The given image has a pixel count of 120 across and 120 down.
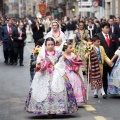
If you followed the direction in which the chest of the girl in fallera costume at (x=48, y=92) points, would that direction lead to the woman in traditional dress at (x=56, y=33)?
no

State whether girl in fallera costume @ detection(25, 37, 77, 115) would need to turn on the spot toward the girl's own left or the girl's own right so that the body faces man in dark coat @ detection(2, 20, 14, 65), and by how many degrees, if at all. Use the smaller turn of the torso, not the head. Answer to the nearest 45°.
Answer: approximately 180°

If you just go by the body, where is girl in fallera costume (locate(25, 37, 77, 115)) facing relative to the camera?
toward the camera

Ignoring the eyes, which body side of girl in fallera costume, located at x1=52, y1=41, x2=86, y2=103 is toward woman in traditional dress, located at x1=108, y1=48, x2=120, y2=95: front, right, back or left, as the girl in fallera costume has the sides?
left

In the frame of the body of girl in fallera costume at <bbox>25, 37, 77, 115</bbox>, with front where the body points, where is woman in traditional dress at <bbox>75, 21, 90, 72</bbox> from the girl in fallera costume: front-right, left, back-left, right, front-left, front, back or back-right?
back

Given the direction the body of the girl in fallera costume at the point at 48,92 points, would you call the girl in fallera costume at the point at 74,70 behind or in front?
behind

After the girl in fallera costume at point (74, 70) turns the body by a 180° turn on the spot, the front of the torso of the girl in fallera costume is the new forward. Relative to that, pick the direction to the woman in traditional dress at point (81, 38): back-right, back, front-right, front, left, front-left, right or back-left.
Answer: front-right

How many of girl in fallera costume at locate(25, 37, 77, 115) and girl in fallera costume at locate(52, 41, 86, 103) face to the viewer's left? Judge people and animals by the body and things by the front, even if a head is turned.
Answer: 0

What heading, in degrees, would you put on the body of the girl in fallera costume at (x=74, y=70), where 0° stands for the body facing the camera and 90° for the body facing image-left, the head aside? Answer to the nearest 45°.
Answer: approximately 315°

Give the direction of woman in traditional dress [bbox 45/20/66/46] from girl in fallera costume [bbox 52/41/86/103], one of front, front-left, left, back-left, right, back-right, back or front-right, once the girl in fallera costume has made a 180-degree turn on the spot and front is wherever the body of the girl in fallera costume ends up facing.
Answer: front-right
